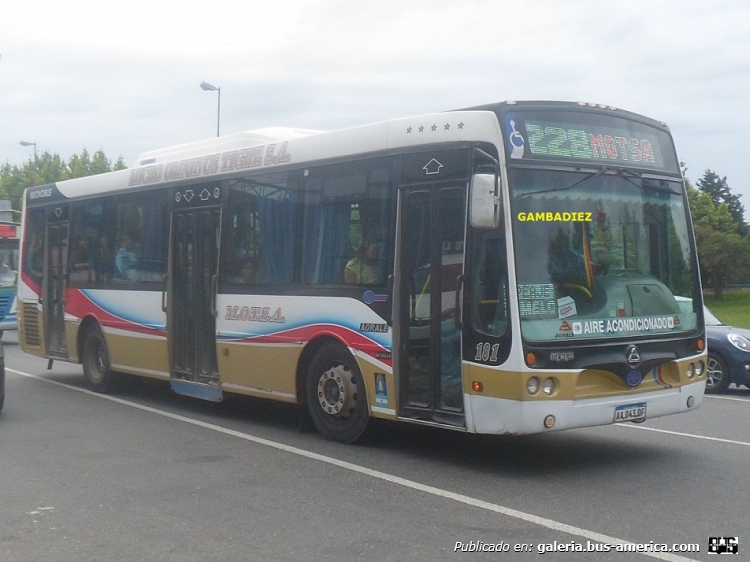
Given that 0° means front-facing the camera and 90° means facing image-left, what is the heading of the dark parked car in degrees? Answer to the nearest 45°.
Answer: approximately 315°

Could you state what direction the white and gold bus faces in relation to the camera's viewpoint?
facing the viewer and to the right of the viewer

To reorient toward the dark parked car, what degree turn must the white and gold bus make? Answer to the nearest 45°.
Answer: approximately 90° to its left

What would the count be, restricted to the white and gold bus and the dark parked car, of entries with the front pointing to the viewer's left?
0
